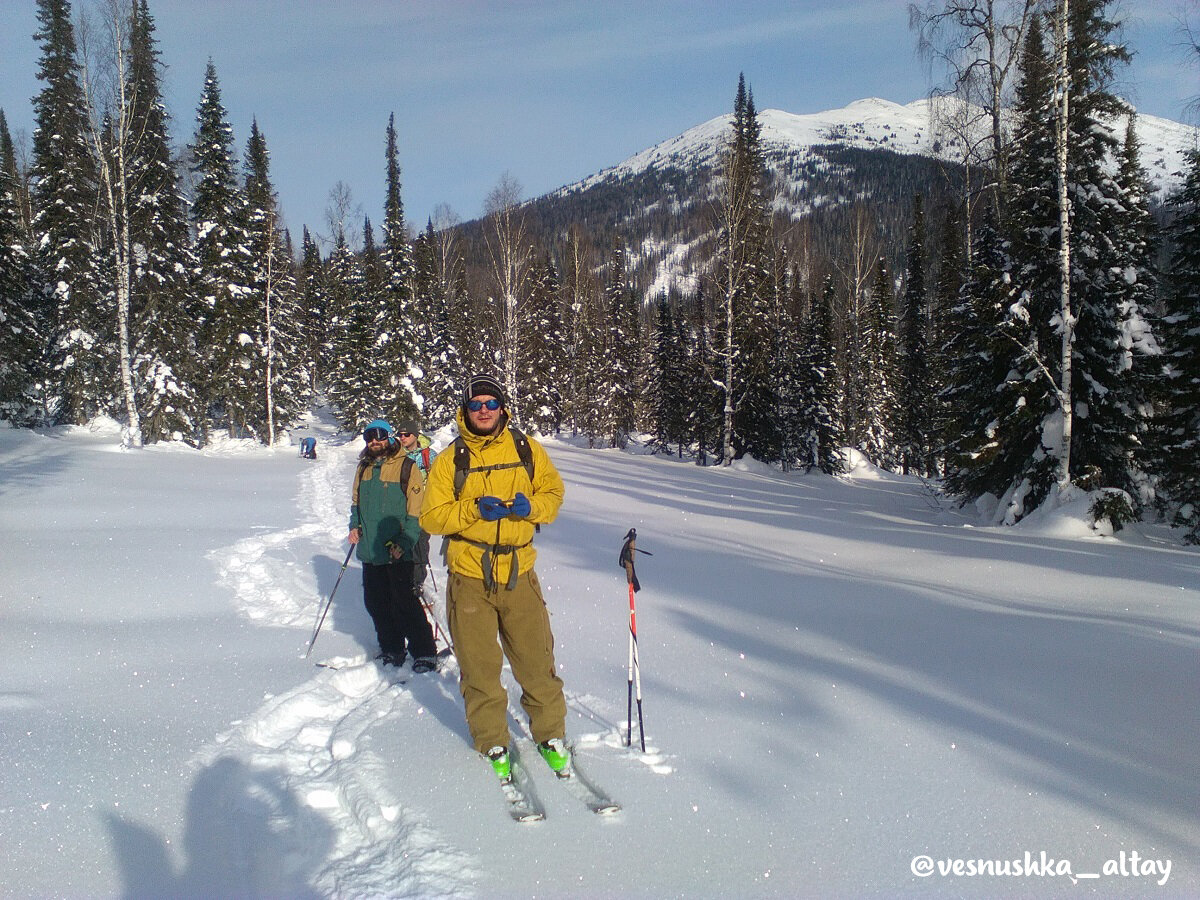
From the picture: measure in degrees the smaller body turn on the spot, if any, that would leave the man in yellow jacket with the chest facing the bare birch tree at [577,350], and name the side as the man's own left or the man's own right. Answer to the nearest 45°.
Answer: approximately 180°

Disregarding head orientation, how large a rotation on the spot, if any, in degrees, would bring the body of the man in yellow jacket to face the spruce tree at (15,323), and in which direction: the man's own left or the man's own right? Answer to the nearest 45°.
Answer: approximately 135° to the man's own right

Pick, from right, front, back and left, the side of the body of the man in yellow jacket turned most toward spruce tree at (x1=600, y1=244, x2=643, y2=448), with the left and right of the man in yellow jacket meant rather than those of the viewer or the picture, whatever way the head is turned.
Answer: back

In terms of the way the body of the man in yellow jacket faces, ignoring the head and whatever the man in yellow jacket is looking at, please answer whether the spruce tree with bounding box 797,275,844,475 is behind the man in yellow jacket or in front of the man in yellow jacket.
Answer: behind

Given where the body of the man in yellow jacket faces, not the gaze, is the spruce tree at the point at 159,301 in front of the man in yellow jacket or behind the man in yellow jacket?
behind

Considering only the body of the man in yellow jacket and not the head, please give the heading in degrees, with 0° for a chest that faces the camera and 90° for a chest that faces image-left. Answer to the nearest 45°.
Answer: approximately 0°

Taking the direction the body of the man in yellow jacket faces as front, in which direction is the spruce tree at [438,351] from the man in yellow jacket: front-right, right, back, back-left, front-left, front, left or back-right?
back
